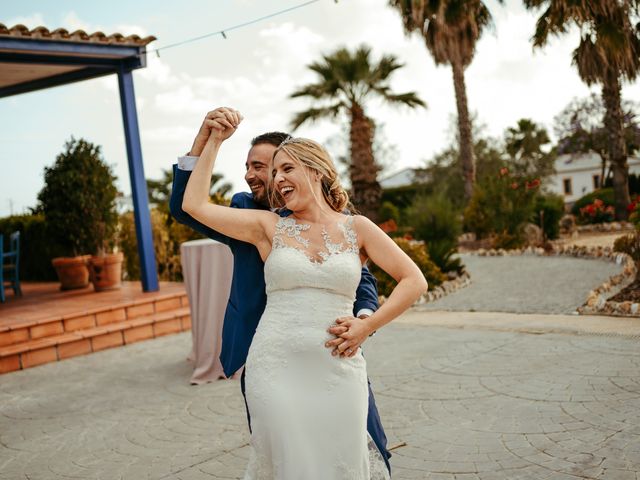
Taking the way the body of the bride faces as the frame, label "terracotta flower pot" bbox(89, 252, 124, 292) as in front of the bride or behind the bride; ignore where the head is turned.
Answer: behind

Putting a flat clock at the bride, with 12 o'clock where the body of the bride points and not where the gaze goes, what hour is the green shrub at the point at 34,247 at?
The green shrub is roughly at 5 o'clock from the bride.

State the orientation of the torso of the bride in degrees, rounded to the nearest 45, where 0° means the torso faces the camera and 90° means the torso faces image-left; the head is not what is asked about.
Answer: approximately 0°

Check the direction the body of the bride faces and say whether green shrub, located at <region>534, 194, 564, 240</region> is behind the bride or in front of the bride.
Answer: behind

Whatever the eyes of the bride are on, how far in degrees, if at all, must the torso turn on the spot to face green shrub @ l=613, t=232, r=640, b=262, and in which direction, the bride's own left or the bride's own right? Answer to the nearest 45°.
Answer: approximately 135° to the bride's own left

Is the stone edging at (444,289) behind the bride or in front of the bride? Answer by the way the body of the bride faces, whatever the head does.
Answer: behind

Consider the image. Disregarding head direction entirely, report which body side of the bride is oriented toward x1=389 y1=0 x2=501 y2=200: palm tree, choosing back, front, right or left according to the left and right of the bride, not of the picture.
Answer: back

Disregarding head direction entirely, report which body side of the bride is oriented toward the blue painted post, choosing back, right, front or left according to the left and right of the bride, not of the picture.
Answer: back

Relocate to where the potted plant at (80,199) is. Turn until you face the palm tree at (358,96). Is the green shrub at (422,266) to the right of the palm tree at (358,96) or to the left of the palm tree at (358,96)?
right

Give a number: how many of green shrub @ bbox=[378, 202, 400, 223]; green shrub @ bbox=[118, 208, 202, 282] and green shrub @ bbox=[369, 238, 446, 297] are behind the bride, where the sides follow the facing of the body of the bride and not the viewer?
3
